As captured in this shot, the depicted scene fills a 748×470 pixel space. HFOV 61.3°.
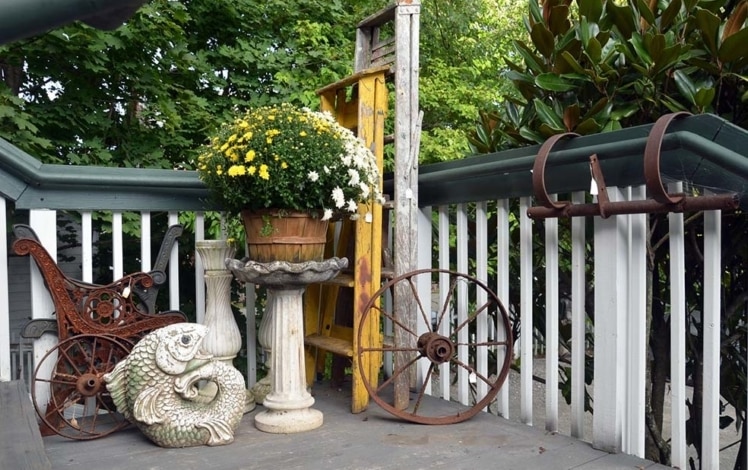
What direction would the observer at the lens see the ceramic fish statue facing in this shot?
facing to the right of the viewer

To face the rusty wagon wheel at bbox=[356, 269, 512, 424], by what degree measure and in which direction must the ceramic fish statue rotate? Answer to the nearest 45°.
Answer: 0° — it already faces it
